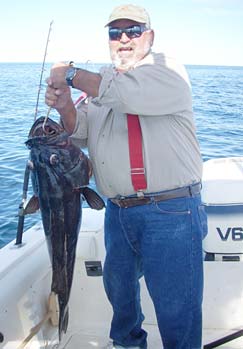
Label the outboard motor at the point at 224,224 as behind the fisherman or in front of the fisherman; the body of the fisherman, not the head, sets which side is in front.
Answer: behind

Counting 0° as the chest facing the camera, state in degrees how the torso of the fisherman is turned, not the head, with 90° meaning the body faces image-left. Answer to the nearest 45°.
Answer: approximately 45°
